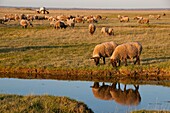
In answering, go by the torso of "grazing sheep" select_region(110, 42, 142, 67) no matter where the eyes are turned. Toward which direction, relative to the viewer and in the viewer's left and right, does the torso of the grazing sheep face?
facing to the left of the viewer
